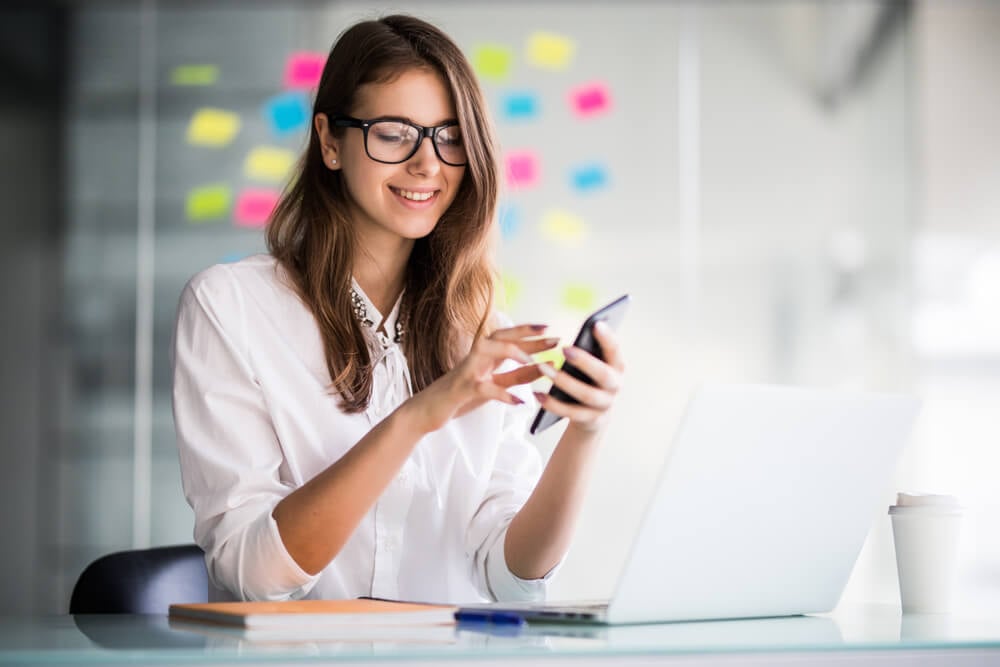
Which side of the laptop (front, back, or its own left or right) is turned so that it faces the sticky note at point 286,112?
front

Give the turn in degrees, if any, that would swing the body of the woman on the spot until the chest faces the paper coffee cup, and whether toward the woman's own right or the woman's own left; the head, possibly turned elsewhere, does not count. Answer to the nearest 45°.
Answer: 0° — they already face it

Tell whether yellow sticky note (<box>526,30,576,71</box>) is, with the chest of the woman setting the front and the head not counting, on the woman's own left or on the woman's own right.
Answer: on the woman's own left

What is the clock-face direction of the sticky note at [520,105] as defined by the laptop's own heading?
The sticky note is roughly at 1 o'clock from the laptop.

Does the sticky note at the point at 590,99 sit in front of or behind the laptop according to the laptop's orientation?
in front

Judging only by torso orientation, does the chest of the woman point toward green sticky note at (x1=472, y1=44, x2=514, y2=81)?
no

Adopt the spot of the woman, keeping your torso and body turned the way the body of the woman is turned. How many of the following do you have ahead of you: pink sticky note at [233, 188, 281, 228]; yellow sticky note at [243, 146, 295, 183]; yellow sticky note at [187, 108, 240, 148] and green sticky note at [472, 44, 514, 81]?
0

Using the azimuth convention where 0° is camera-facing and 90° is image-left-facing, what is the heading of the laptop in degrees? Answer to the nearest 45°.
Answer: approximately 135°

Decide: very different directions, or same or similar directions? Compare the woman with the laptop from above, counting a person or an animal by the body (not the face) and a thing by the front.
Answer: very different directions

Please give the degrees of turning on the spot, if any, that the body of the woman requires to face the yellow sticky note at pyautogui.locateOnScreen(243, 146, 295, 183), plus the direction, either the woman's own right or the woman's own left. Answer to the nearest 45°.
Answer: approximately 135° to the woman's own left

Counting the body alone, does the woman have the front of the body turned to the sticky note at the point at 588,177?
no

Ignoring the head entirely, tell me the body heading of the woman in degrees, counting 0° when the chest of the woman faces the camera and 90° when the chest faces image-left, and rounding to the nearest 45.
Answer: approximately 315°

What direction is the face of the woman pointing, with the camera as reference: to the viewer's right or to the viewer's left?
to the viewer's right

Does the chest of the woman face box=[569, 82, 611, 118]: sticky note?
no
